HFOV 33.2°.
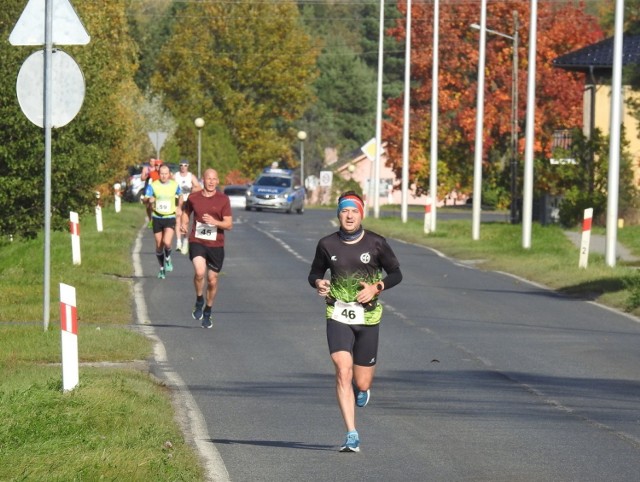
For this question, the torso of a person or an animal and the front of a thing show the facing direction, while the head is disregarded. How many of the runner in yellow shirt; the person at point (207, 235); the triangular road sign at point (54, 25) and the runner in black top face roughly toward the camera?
3

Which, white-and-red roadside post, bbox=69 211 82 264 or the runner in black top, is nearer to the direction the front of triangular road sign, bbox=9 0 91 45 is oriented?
the white-and-red roadside post

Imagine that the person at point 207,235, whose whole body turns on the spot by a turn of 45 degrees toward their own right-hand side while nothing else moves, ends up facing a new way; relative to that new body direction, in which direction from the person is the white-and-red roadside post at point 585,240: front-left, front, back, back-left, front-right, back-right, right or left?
back

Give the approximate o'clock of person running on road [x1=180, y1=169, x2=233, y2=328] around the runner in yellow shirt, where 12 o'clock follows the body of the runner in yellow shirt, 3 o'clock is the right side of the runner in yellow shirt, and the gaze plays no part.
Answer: The person running on road is roughly at 12 o'clock from the runner in yellow shirt.

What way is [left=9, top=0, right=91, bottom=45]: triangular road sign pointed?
away from the camera

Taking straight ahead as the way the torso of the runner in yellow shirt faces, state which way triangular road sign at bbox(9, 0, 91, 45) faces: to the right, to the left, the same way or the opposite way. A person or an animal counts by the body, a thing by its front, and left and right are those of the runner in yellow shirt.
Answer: the opposite way

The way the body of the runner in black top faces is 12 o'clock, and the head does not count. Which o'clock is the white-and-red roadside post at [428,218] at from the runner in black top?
The white-and-red roadside post is roughly at 6 o'clock from the runner in black top.
